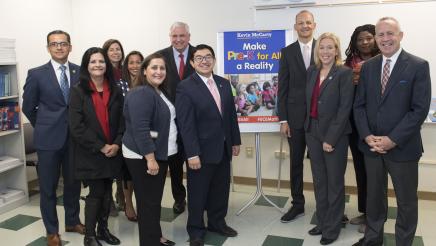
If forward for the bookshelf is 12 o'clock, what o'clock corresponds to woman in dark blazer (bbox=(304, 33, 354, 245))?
The woman in dark blazer is roughly at 12 o'clock from the bookshelf.

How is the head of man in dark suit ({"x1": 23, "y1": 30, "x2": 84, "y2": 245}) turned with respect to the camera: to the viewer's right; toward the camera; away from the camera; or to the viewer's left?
toward the camera

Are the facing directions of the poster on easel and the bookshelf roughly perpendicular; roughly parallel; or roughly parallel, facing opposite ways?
roughly perpendicular

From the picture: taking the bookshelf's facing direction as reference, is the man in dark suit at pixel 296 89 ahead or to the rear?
ahead

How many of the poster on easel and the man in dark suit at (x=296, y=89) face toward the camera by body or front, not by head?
2

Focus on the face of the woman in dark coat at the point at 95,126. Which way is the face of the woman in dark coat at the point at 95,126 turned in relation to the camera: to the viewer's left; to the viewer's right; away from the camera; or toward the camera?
toward the camera

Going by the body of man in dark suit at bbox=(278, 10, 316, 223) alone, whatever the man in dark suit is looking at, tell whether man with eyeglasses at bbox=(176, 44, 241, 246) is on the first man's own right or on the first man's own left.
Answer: on the first man's own right

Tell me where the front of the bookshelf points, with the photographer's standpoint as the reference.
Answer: facing the viewer and to the right of the viewer

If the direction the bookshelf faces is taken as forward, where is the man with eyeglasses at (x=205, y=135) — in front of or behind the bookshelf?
in front

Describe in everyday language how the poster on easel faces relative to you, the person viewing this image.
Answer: facing the viewer

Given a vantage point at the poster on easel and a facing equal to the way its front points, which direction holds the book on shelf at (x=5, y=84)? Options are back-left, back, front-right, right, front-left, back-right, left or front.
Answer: right

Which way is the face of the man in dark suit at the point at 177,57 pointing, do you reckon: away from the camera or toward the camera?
toward the camera

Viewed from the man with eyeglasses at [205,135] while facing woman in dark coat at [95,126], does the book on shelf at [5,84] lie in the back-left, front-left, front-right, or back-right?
front-right

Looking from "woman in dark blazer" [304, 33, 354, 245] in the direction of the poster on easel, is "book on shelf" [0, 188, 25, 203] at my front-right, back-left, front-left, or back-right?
front-left

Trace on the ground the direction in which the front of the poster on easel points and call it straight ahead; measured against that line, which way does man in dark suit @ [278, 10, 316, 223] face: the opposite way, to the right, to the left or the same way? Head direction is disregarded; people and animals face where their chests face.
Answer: the same way

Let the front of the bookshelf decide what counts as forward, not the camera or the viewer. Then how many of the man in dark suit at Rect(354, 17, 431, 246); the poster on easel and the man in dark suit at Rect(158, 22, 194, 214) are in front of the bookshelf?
3

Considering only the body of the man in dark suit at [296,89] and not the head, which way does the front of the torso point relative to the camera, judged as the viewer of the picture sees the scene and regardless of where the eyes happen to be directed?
toward the camera

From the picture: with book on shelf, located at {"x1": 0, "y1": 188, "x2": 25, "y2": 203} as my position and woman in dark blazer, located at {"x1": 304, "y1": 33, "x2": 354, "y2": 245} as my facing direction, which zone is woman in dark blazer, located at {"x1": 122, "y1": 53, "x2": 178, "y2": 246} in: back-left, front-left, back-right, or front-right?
front-right
